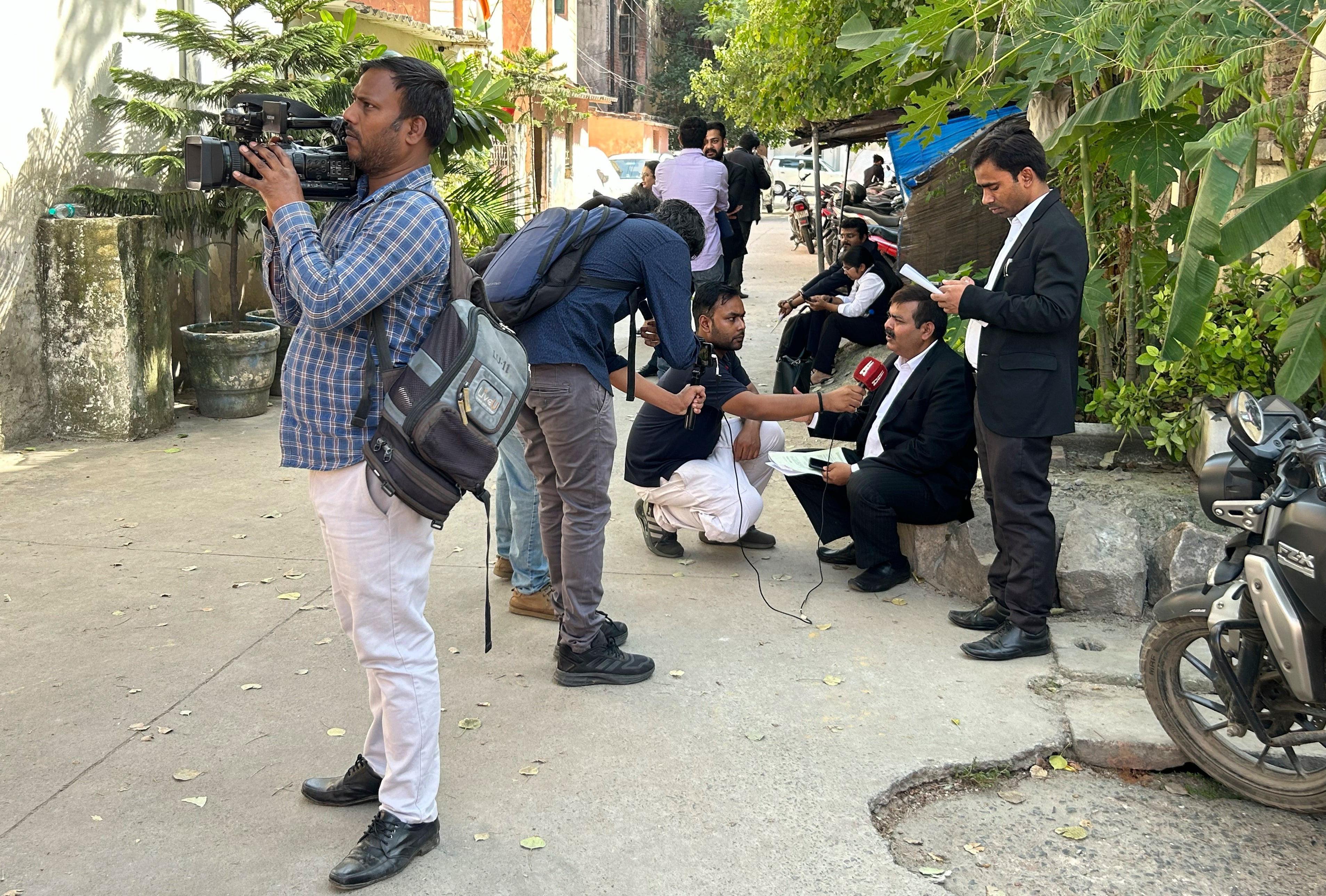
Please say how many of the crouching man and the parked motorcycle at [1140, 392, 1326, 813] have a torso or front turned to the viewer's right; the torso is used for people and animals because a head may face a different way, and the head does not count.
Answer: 1

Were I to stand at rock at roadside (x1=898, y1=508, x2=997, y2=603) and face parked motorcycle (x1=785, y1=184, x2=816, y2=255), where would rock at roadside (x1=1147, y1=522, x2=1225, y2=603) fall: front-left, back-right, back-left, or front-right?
back-right

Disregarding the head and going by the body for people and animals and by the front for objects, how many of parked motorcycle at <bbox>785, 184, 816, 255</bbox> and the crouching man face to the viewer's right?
1

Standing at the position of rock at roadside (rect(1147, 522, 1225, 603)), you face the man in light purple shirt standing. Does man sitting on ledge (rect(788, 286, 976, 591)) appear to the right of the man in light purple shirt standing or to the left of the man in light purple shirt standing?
left

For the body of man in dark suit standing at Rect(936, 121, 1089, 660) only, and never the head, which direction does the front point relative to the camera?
to the viewer's left

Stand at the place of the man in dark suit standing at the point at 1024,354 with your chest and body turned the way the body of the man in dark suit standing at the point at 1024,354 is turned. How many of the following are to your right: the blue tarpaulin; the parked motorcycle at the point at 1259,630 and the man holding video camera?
1

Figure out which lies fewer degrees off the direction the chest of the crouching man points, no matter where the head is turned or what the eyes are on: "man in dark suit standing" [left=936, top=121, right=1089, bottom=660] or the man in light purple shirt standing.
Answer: the man in dark suit standing

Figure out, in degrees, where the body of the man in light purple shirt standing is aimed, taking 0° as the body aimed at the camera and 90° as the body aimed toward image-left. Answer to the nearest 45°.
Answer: approximately 180°

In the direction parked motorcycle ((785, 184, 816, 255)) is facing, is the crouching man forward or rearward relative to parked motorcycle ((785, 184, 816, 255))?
rearward

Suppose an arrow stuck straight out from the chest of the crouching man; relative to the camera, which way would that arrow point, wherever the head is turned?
to the viewer's right

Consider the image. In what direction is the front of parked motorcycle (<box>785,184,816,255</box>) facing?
away from the camera
